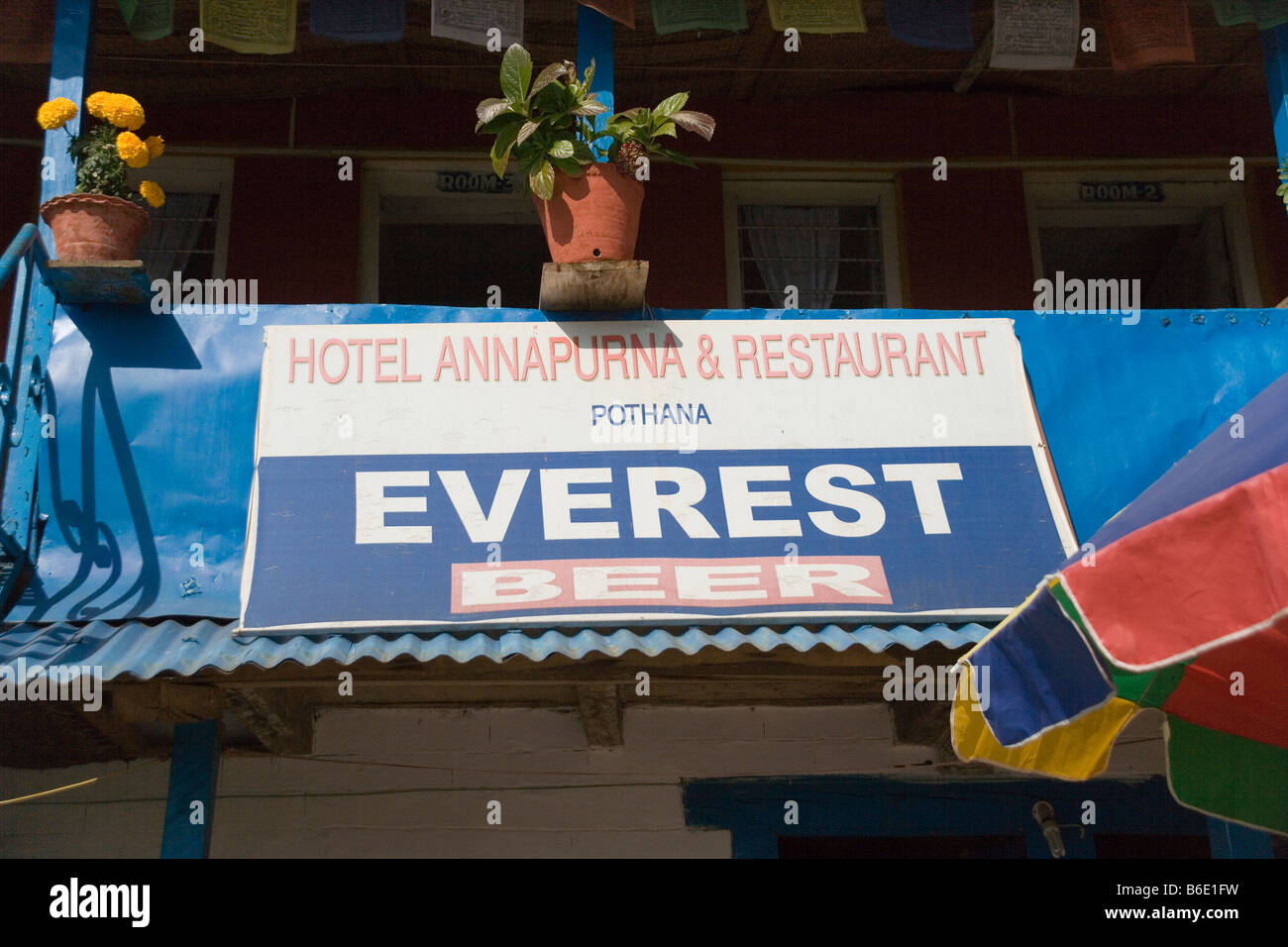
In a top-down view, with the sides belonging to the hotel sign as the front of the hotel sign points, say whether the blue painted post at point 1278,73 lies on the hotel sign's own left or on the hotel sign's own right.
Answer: on the hotel sign's own left

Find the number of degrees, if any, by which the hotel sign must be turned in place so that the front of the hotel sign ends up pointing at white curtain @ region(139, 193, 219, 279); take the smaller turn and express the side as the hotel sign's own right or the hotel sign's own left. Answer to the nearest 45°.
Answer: approximately 135° to the hotel sign's own right

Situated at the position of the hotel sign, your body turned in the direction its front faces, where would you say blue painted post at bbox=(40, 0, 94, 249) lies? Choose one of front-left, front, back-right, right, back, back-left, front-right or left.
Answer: right

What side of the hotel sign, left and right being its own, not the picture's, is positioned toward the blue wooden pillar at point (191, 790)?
right

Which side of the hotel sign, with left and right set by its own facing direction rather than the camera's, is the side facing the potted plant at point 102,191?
right

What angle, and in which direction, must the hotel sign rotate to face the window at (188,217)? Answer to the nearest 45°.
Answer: approximately 135° to its right

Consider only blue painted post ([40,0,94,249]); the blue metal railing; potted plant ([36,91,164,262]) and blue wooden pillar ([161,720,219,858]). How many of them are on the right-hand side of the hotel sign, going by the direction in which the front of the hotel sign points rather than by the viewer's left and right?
4

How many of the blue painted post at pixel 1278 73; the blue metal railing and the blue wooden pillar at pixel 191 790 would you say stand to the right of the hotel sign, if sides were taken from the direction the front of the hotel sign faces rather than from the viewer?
2

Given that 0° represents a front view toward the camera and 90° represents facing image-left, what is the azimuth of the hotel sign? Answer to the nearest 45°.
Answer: approximately 0°

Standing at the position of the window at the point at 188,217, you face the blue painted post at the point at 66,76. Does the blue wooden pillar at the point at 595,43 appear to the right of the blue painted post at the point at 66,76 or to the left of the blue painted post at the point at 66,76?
left
